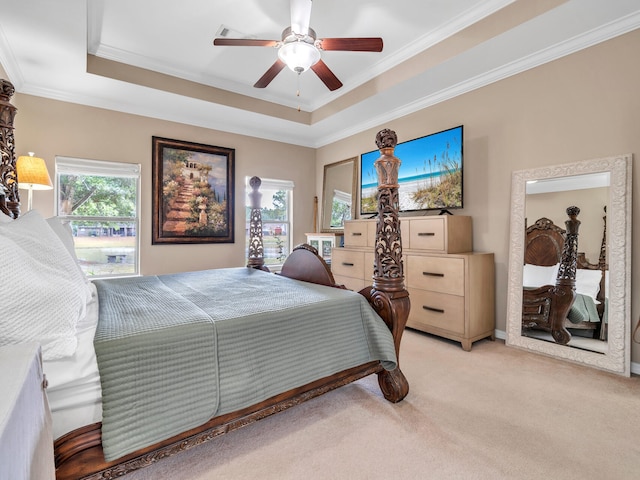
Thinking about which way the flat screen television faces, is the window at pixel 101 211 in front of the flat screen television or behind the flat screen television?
in front

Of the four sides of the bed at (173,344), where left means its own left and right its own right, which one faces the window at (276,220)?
left

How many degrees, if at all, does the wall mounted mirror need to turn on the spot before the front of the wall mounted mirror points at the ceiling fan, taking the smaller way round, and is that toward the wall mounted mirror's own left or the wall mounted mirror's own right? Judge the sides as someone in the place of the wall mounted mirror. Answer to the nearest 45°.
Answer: approximately 45° to the wall mounted mirror's own left

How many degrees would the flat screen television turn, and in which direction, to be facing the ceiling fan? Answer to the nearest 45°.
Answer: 0° — it already faces it

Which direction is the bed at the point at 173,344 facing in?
to the viewer's right

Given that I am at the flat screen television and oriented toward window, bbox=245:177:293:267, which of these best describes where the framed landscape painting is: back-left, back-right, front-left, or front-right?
front-left

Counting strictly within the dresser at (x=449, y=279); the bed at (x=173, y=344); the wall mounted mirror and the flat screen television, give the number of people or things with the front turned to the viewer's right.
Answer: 1

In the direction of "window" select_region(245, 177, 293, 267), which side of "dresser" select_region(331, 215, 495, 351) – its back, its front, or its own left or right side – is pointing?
right

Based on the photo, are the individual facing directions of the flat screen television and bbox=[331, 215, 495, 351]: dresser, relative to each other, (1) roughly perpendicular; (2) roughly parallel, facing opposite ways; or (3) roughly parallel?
roughly parallel

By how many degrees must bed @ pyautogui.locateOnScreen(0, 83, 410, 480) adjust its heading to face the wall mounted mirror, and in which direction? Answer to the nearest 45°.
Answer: approximately 45° to its left

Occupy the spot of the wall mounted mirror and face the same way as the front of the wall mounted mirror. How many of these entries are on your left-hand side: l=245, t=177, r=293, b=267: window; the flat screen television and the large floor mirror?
2

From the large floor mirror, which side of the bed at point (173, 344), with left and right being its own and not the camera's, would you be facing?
front

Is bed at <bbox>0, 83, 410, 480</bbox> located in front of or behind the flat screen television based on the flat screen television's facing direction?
in front

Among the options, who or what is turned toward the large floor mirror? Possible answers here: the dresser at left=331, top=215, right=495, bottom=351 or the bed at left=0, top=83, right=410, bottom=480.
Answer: the bed

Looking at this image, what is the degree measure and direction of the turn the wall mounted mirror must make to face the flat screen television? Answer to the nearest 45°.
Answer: approximately 90° to its left

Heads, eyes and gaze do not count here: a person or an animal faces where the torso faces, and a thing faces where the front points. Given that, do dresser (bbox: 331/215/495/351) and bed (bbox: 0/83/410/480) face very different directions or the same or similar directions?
very different directions

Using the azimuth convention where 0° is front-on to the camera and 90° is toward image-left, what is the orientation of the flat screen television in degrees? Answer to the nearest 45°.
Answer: approximately 45°

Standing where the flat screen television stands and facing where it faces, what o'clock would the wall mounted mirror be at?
The wall mounted mirror is roughly at 3 o'clock from the flat screen television.

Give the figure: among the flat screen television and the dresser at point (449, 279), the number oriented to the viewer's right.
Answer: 0

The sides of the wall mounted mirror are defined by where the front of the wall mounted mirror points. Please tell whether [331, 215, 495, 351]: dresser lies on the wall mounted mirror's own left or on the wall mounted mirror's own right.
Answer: on the wall mounted mirror's own left
